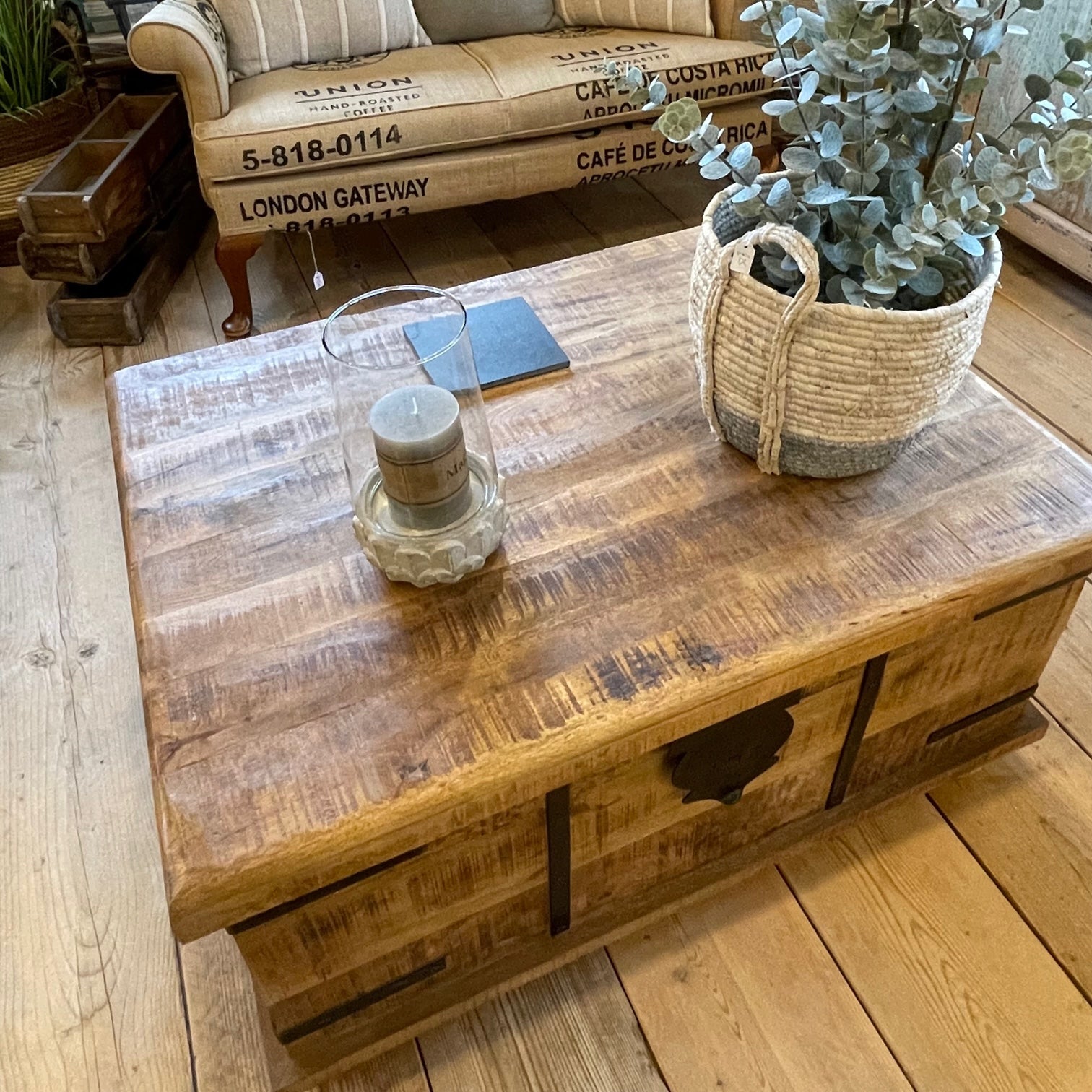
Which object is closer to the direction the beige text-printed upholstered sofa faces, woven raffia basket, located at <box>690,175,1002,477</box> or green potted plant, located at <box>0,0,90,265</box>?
the woven raffia basket

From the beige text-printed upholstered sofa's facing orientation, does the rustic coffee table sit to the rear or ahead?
ahead

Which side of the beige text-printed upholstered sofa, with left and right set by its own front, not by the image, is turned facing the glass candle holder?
front

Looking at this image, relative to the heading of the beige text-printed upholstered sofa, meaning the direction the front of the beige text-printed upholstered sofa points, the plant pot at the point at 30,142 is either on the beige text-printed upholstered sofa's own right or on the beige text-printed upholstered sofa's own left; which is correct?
on the beige text-printed upholstered sofa's own right

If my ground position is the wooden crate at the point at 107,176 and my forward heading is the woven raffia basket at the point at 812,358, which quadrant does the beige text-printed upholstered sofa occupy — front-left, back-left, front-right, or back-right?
front-left

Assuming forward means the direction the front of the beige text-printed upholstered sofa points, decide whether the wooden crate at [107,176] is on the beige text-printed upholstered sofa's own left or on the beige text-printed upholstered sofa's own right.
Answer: on the beige text-printed upholstered sofa's own right

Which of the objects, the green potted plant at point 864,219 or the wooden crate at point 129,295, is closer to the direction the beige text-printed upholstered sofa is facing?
the green potted plant

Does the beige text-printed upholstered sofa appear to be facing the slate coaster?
yes

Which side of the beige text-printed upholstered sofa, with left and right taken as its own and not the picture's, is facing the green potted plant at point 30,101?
right

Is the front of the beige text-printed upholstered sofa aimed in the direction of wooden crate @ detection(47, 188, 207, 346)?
no

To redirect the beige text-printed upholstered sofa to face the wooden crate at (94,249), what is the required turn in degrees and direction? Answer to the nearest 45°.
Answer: approximately 90° to its right

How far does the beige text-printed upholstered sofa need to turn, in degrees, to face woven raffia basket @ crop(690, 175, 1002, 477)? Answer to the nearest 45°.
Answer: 0° — it already faces it

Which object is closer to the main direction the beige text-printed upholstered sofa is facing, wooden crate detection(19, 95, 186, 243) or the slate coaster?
the slate coaster

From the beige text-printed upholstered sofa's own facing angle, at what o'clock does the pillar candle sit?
The pillar candle is roughly at 12 o'clock from the beige text-printed upholstered sofa.

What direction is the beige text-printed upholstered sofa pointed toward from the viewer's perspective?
toward the camera

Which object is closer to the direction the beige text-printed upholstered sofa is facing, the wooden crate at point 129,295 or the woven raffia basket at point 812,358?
the woven raffia basket
